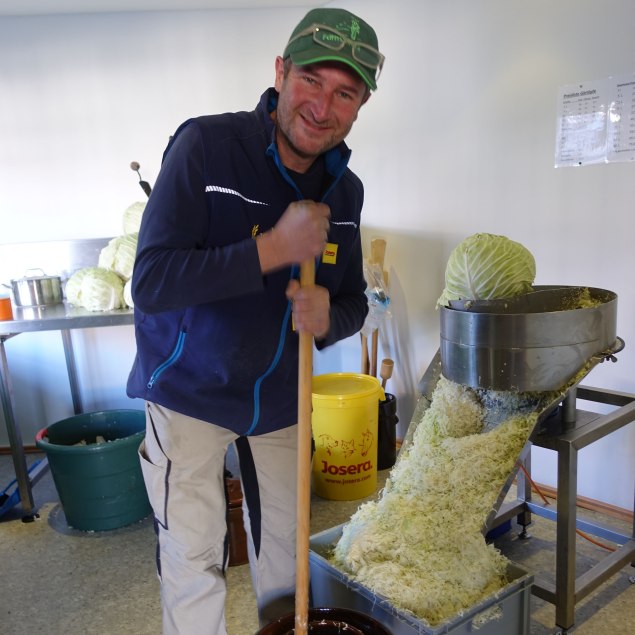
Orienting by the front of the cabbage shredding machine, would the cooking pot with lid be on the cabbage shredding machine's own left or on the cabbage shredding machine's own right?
on the cabbage shredding machine's own right

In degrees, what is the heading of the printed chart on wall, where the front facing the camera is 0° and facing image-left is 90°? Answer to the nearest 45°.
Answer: approximately 45°

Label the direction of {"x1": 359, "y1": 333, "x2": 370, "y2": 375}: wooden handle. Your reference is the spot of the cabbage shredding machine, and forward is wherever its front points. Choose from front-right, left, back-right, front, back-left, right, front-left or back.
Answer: right

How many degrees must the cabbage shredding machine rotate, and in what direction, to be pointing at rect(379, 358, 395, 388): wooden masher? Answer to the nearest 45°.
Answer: approximately 90° to its right

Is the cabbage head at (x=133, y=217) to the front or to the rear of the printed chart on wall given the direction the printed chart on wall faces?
to the front

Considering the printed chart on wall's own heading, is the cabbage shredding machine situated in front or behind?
in front

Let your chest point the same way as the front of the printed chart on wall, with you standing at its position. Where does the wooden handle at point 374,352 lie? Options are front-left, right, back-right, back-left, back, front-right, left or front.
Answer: front-right

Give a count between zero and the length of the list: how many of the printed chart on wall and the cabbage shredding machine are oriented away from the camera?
0

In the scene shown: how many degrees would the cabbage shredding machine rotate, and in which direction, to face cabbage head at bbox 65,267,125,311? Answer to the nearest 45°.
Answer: approximately 45° to its right

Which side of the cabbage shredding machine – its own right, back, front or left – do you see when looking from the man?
front

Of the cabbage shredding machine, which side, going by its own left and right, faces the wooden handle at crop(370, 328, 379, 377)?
right

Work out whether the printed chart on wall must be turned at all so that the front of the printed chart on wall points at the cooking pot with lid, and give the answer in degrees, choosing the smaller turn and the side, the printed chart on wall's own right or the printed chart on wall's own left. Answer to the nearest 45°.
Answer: approximately 45° to the printed chart on wall's own right

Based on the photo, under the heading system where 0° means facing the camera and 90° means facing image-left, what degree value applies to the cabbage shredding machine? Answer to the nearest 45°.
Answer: approximately 45°

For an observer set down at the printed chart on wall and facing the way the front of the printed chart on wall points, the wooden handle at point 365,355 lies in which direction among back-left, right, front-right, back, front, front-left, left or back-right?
front-right
